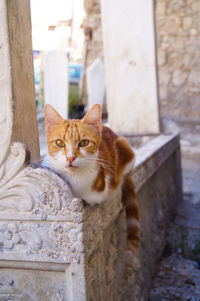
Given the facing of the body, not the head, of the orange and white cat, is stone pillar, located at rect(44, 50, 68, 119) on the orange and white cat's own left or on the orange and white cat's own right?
on the orange and white cat's own right

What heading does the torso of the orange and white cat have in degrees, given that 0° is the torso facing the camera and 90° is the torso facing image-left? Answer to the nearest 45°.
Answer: approximately 45°

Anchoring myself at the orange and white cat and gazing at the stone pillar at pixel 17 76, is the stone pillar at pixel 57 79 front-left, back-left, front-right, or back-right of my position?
front-right

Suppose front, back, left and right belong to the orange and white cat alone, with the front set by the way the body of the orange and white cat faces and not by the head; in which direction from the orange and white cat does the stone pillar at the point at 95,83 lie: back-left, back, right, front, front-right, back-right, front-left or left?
back-right

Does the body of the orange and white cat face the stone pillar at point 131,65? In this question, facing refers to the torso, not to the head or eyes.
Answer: no
